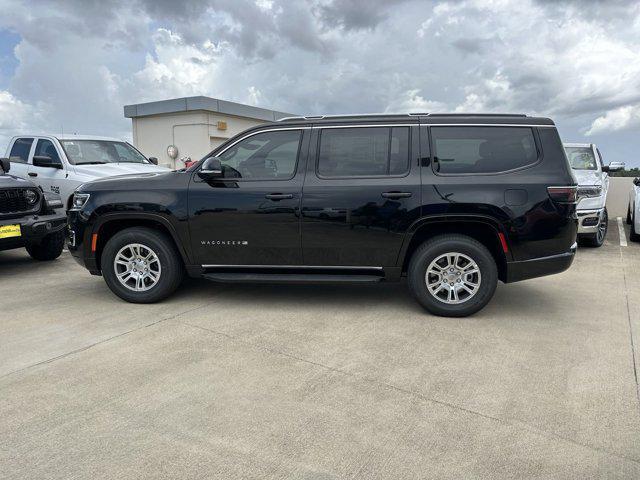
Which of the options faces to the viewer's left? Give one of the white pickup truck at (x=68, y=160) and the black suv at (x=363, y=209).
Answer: the black suv

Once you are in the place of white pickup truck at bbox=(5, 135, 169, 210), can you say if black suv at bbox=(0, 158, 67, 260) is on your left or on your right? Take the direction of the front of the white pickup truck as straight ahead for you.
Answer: on your right

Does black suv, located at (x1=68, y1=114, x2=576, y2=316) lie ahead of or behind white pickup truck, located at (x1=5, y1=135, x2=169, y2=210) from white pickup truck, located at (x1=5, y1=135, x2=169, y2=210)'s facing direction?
ahead

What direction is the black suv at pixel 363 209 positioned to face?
to the viewer's left

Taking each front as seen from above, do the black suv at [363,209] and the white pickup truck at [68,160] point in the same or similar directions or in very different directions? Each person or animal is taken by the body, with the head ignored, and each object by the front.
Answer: very different directions

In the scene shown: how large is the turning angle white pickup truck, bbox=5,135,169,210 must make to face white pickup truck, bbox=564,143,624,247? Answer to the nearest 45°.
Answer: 0° — it already faces it

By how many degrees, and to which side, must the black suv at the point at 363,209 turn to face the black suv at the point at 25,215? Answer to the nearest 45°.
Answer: approximately 45° to its right

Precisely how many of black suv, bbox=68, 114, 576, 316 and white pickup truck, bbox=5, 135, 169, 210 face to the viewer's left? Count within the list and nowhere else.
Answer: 1

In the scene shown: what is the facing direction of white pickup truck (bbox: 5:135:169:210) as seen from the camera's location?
facing the viewer and to the right of the viewer

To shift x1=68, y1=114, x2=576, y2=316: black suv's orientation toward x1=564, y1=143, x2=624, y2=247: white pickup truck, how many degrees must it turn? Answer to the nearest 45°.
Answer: approximately 135° to its right
